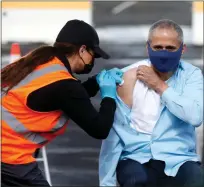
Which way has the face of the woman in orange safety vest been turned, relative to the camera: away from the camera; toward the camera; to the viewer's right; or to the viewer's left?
to the viewer's right

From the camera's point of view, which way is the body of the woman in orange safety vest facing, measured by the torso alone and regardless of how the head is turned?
to the viewer's right

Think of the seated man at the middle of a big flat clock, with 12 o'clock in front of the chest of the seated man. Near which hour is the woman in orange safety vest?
The woman in orange safety vest is roughly at 2 o'clock from the seated man.

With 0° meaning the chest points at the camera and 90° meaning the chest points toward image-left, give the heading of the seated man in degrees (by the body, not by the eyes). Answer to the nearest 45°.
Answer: approximately 0°

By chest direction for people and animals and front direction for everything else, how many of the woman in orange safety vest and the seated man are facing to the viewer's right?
1

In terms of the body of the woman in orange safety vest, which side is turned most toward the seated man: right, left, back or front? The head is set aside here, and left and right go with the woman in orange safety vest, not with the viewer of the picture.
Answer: front

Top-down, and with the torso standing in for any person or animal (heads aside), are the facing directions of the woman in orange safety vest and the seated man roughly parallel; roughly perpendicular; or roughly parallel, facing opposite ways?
roughly perpendicular
